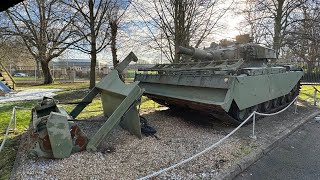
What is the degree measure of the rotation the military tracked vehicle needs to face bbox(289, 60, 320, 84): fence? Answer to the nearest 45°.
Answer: approximately 135° to its right

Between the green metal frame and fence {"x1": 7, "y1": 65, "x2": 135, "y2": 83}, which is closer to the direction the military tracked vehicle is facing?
the green metal frame

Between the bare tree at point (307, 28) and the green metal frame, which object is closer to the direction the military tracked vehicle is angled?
the green metal frame

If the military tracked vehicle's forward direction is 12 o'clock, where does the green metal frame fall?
The green metal frame is roughly at 12 o'clock from the military tracked vehicle.

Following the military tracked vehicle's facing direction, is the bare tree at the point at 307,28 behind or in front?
behind

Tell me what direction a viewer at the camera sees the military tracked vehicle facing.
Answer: facing the viewer and to the left of the viewer

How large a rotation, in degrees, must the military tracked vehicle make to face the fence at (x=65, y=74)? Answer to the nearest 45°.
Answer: approximately 90° to its right
